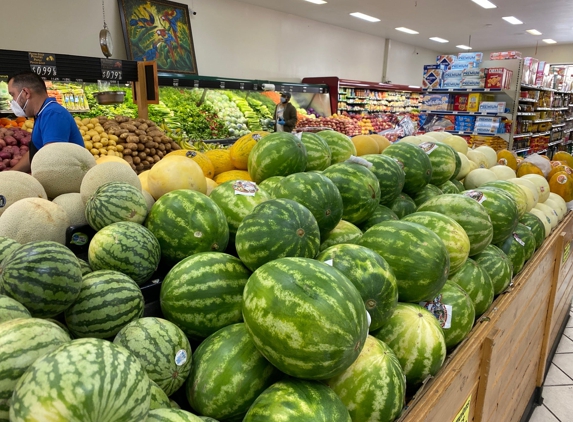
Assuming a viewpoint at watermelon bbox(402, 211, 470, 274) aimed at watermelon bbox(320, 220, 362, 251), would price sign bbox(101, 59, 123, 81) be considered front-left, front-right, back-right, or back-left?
front-right

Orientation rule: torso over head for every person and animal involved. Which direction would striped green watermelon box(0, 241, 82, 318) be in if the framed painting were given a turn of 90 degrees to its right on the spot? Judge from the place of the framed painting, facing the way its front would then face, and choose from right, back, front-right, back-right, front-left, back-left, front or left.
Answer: front-left

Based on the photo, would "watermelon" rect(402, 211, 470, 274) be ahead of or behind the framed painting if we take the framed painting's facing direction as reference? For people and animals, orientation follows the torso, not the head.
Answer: ahead

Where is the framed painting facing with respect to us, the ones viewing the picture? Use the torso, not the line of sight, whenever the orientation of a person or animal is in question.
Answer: facing the viewer and to the right of the viewer

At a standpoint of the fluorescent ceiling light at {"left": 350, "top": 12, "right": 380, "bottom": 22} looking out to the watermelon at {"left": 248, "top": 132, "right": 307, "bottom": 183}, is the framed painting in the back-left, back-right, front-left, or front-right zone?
front-right

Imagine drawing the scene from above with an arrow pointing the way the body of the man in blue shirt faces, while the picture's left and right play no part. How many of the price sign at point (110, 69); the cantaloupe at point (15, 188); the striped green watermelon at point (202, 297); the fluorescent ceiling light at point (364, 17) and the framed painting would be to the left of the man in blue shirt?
2
